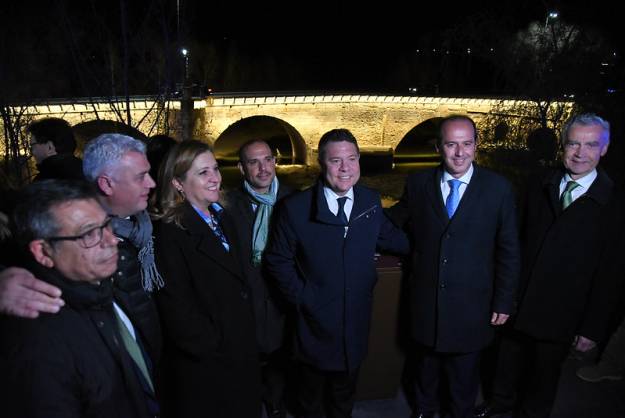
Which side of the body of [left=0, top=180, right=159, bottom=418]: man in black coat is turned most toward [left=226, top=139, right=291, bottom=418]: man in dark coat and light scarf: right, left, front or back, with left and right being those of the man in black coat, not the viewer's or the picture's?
left

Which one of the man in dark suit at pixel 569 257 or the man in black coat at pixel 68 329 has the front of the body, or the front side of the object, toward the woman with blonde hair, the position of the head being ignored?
the man in dark suit

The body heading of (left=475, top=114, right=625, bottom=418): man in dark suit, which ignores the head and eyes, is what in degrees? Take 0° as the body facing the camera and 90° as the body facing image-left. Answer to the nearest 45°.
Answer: approximately 45°

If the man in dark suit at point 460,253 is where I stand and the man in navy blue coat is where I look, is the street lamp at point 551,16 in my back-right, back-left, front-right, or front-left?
back-right

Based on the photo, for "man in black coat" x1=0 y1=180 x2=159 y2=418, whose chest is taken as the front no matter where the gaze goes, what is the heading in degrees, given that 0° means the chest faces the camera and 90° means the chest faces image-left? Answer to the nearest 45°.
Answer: approximately 315°

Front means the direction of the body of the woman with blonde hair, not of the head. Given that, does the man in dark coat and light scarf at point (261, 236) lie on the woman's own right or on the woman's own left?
on the woman's own left

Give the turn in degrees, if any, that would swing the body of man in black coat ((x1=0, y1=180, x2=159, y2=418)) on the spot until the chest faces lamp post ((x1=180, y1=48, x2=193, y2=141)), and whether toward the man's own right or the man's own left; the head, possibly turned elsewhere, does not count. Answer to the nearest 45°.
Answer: approximately 135° to the man's own left

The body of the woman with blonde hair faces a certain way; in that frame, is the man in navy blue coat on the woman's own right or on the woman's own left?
on the woman's own left
